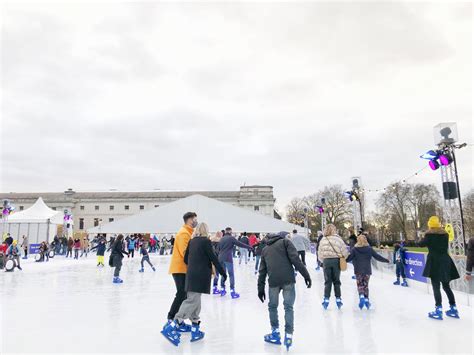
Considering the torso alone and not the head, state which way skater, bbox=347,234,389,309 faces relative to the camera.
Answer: away from the camera

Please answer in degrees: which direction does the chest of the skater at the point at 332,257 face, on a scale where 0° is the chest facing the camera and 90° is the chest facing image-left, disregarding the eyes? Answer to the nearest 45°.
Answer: approximately 180°

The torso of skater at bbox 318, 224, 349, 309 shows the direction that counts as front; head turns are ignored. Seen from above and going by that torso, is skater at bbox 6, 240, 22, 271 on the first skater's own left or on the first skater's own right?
on the first skater's own left

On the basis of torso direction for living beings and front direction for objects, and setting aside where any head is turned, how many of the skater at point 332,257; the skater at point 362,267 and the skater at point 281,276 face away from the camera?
3

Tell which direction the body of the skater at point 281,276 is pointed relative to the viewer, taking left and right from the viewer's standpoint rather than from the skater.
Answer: facing away from the viewer

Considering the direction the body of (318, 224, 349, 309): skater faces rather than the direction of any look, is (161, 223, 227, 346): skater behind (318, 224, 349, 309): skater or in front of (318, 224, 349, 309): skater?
behind

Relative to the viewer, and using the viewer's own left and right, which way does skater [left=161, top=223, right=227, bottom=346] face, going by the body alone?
facing away from the viewer and to the right of the viewer

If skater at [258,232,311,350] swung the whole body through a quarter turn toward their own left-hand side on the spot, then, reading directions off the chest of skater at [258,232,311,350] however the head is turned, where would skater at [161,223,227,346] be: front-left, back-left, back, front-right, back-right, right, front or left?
front

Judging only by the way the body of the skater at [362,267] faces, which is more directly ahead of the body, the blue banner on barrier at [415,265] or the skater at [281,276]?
the blue banner on barrier

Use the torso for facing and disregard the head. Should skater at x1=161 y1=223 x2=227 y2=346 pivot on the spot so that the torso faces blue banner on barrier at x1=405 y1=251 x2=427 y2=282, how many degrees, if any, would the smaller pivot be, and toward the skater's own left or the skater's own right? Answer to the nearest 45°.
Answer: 0° — they already face it

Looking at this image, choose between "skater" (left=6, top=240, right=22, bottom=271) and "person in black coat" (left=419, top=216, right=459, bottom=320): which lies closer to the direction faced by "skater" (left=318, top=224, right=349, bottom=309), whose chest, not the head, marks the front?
the skater
